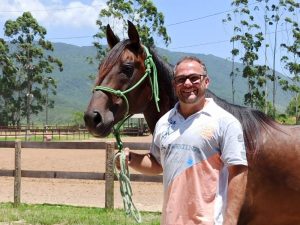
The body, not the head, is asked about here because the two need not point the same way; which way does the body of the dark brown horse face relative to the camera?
to the viewer's left

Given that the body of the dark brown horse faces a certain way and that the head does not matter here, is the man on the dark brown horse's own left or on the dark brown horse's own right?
on the dark brown horse's own left

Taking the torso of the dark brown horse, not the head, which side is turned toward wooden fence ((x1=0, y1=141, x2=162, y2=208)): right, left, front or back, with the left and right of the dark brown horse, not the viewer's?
right
